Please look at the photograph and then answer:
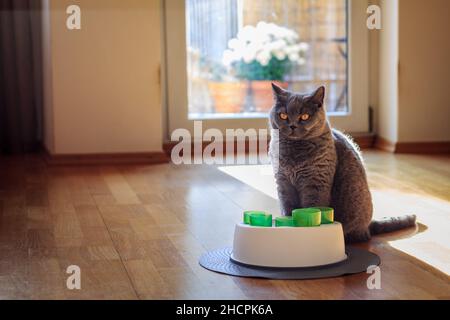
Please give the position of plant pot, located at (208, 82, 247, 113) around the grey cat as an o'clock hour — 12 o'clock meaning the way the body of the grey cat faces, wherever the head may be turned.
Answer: The plant pot is roughly at 4 o'clock from the grey cat.

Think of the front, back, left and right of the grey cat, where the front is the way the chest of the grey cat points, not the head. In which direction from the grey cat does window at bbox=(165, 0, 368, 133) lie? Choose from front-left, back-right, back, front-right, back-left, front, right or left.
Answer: back-right

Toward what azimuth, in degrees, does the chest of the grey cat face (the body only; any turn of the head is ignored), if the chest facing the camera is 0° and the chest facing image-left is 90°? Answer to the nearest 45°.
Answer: approximately 45°

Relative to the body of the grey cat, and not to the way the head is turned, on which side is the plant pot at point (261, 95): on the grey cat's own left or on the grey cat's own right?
on the grey cat's own right

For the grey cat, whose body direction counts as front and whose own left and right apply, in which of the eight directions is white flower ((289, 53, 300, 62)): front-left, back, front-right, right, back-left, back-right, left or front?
back-right
